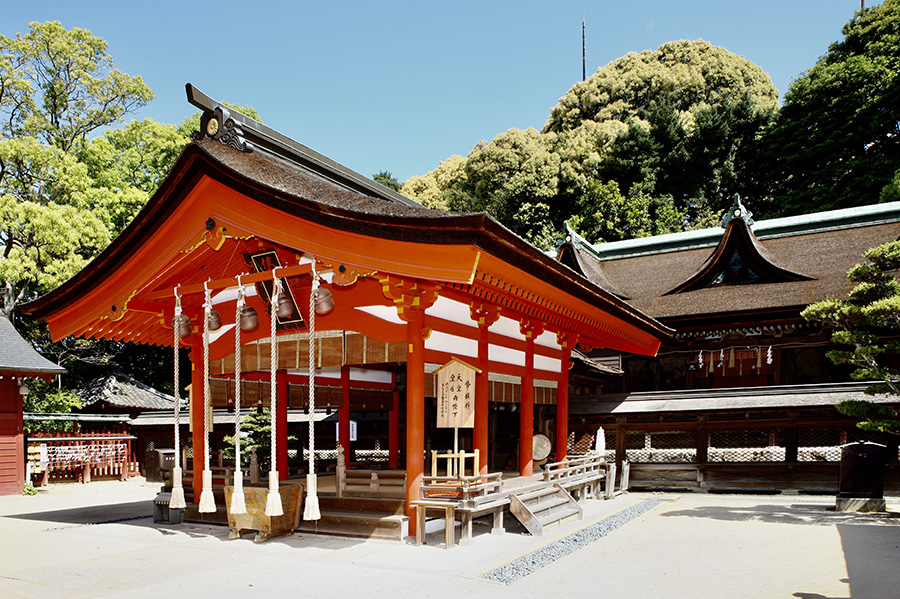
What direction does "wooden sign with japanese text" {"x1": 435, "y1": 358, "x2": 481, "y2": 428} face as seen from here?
toward the camera

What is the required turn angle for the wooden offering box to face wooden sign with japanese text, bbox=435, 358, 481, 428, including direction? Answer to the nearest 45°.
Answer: approximately 135° to its left

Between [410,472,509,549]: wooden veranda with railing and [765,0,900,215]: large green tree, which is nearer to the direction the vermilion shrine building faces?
the wooden veranda with railing

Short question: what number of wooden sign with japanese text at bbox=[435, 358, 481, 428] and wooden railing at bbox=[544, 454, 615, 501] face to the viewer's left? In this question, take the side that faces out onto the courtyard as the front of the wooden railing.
0

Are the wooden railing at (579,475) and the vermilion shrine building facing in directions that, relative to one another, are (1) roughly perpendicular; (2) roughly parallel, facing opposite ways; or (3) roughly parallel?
roughly perpendicular

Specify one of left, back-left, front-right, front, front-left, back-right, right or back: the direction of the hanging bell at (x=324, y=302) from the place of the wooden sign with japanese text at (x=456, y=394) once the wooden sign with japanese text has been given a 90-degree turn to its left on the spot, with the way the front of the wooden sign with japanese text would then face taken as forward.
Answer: back

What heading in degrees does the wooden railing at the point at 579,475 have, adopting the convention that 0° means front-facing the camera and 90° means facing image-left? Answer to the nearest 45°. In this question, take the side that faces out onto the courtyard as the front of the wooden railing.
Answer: approximately 315°

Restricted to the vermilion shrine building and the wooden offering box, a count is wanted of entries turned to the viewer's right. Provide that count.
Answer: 0

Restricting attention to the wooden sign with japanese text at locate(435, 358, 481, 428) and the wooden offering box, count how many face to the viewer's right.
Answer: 0

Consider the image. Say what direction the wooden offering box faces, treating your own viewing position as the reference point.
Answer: facing the viewer and to the left of the viewer

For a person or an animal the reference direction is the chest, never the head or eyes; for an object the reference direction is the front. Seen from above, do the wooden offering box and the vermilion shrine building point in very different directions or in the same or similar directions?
same or similar directions
